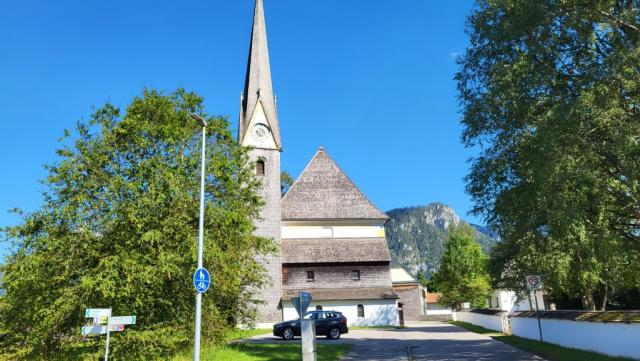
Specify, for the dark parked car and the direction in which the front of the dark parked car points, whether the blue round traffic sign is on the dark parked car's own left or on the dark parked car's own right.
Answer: on the dark parked car's own left

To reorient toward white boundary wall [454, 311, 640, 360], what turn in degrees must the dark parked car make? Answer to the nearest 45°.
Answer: approximately 135° to its left

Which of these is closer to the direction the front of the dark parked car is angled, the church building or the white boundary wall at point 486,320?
the church building

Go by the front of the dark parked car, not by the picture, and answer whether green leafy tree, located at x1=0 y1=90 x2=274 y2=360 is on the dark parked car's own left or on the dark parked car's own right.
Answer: on the dark parked car's own left

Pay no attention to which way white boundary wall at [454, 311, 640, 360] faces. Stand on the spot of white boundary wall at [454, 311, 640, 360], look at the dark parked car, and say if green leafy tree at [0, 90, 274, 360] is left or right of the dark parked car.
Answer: left

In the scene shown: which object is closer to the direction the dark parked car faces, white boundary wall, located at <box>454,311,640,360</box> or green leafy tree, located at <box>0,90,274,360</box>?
the green leafy tree

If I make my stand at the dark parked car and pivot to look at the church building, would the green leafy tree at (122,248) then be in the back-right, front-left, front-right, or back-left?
back-left

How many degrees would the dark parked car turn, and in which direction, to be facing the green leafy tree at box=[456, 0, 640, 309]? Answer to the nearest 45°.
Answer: approximately 135° to its left

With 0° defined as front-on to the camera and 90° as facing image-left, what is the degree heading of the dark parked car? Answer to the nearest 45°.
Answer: approximately 90°

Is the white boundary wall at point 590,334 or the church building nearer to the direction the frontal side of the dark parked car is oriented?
the church building
